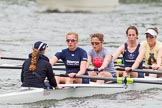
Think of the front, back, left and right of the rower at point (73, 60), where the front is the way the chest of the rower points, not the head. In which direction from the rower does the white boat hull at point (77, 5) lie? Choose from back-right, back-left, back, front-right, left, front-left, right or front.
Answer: back-right

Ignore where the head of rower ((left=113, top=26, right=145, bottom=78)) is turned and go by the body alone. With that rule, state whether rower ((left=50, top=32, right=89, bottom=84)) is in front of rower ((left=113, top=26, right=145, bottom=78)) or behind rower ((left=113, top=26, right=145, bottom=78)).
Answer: in front

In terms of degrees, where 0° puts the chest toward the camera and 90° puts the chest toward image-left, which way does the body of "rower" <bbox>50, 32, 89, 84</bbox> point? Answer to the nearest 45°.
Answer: approximately 45°

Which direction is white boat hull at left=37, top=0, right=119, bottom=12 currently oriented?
to the viewer's right

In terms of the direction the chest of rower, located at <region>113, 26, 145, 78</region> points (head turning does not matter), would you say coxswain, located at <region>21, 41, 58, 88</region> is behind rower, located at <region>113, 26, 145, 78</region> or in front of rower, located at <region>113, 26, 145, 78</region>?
in front

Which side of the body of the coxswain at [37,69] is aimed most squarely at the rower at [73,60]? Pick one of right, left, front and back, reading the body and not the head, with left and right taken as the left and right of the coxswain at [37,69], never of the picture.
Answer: front

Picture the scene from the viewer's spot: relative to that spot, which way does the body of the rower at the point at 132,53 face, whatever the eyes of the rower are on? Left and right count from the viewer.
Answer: facing the viewer and to the left of the viewer

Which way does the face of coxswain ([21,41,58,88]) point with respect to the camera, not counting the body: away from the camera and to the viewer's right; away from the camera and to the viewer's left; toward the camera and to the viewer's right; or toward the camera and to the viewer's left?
away from the camera and to the viewer's right

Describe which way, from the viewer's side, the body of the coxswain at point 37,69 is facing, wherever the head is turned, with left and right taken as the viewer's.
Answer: facing away from the viewer and to the right of the viewer

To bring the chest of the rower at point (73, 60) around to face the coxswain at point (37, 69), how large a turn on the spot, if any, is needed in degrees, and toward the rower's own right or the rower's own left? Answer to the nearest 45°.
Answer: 0° — they already face them

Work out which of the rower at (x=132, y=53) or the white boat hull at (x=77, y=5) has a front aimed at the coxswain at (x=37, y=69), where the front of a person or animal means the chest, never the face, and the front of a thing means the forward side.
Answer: the rower at (x=132, y=53)
